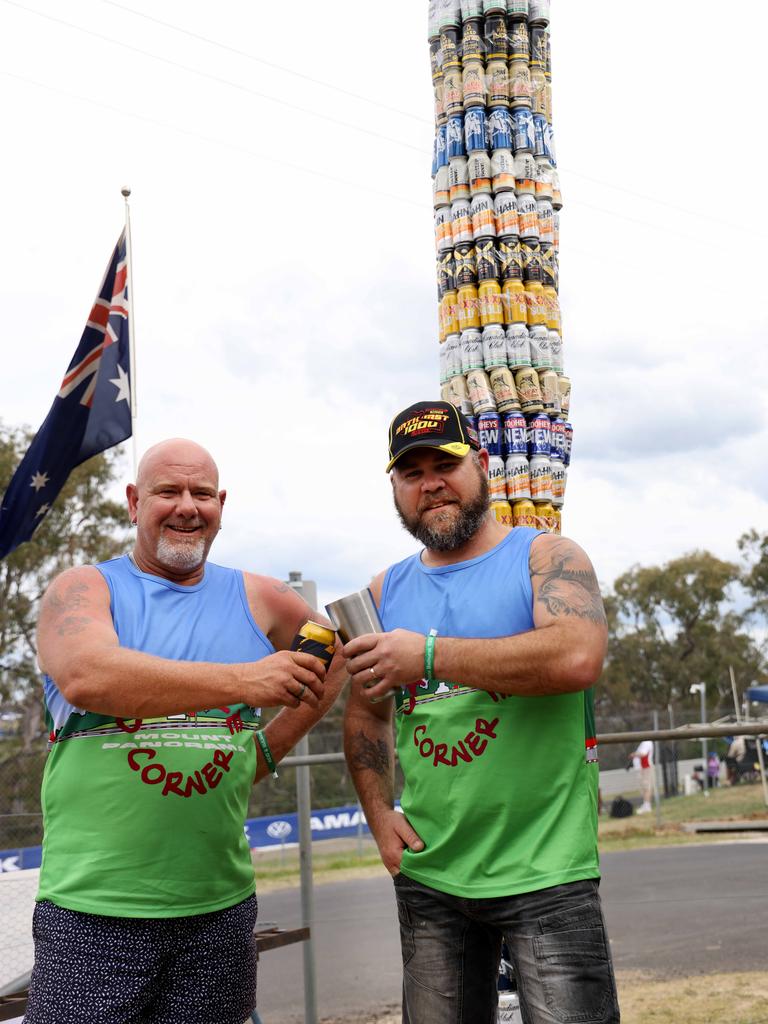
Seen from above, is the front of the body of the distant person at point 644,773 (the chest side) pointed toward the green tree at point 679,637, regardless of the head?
no

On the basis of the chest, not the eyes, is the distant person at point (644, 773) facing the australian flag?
no

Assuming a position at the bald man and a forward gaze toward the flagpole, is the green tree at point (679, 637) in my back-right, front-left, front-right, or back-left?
front-right

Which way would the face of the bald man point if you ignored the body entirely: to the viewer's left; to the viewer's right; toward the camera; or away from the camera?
toward the camera
